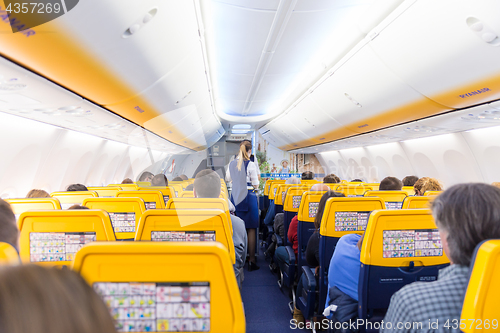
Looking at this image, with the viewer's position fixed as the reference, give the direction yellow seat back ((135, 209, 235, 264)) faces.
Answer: facing away from the viewer

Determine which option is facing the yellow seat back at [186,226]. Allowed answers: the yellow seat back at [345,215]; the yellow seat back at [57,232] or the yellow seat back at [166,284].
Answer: the yellow seat back at [166,284]

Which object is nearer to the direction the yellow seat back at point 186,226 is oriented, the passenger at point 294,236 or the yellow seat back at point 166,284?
the passenger

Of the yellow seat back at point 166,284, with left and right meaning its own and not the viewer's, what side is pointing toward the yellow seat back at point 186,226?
front

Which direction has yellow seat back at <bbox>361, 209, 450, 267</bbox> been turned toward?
away from the camera

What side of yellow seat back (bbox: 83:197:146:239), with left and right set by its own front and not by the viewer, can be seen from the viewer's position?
back

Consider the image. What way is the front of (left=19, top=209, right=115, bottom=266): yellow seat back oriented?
away from the camera

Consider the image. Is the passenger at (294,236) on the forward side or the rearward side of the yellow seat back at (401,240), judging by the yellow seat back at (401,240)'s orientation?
on the forward side

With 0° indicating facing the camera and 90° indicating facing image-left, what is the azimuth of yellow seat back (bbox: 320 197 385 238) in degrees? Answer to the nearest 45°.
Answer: approximately 180°

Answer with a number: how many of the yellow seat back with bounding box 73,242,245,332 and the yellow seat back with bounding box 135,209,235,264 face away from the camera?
2

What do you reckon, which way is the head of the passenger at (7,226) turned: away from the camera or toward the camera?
away from the camera

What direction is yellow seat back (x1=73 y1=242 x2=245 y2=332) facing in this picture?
away from the camera
